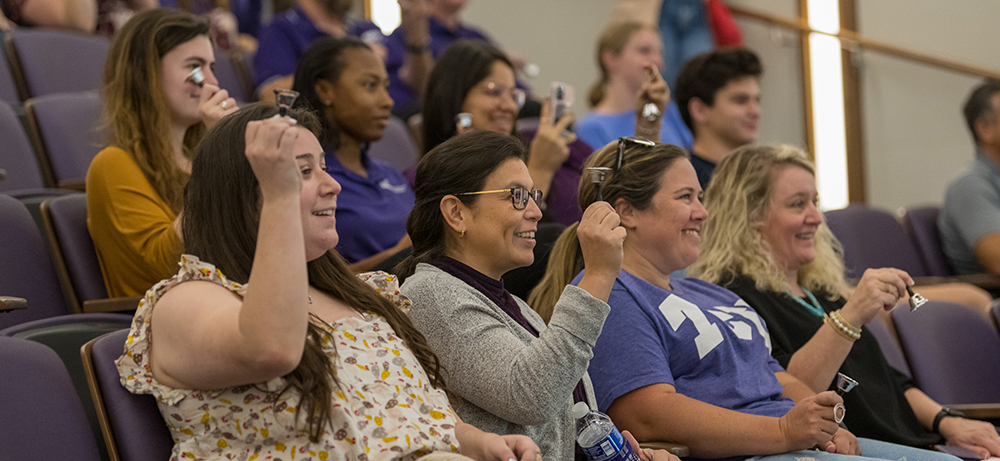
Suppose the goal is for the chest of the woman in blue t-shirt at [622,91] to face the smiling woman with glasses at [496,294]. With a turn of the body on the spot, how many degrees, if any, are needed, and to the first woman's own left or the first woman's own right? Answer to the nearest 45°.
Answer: approximately 45° to the first woman's own right

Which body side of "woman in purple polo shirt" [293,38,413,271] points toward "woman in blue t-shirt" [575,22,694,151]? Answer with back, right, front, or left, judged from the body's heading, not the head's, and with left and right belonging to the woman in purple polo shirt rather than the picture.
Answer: left

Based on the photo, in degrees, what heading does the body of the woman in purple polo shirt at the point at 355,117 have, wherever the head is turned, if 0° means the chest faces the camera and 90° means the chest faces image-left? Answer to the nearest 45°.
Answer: approximately 315°

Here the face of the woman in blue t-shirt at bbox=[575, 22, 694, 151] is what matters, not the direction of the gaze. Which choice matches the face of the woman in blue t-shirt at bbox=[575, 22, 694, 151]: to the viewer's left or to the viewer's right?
to the viewer's right

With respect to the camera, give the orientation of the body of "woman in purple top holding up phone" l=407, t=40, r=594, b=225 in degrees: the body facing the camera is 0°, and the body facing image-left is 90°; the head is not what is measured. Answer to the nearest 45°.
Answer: approximately 315°

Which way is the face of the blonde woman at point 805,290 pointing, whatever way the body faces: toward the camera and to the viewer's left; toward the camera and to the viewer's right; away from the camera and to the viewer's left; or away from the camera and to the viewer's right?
toward the camera and to the viewer's right

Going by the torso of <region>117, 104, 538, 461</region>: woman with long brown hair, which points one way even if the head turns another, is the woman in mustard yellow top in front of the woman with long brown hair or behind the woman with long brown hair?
behind

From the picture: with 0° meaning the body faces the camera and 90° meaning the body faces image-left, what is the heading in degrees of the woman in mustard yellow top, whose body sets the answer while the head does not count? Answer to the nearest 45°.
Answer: approximately 270°
